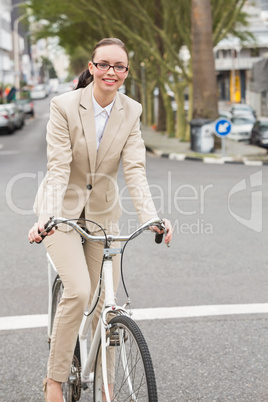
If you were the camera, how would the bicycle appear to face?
facing the viewer and to the right of the viewer

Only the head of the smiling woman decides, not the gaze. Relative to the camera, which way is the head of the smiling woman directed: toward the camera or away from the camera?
toward the camera

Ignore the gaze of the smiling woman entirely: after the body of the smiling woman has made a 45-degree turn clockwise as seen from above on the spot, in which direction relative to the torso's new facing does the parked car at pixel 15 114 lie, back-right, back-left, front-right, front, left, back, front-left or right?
back-right

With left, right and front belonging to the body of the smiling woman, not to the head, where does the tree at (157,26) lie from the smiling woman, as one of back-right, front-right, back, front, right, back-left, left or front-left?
back

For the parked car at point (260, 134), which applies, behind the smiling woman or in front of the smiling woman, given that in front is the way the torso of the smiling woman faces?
behind

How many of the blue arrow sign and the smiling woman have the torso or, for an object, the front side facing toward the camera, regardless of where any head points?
2

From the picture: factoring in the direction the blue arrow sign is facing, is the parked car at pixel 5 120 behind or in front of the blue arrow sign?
behind

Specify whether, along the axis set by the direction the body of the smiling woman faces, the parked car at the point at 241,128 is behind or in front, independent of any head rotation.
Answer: behind

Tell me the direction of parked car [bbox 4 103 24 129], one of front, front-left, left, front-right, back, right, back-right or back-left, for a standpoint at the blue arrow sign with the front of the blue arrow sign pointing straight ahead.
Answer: back-right

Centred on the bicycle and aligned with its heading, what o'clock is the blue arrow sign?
The blue arrow sign is roughly at 8 o'clock from the bicycle.

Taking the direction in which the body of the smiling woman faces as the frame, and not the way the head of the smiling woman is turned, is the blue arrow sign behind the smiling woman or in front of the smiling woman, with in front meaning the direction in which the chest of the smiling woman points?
behind

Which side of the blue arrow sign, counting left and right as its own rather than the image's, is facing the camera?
front

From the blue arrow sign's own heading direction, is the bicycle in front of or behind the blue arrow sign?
in front

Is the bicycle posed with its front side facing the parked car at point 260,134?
no
